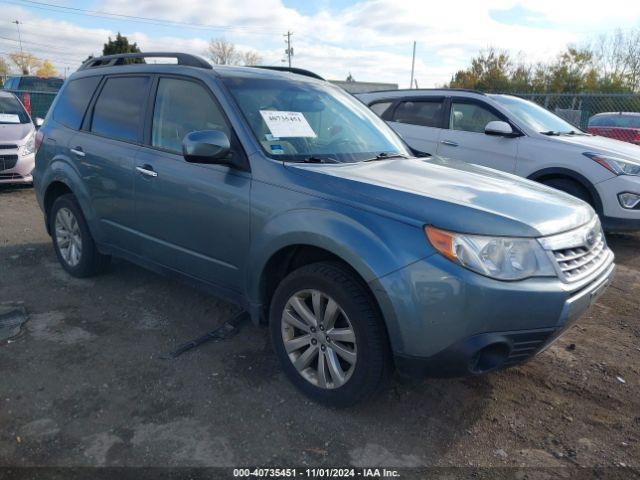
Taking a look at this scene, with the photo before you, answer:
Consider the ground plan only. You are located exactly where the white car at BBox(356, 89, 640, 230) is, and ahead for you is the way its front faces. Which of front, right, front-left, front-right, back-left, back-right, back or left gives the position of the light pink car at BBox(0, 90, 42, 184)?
back-right

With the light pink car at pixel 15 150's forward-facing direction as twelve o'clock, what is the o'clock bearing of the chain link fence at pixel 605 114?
The chain link fence is roughly at 9 o'clock from the light pink car.

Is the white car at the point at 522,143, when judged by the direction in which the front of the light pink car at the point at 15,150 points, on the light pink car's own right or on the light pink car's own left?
on the light pink car's own left

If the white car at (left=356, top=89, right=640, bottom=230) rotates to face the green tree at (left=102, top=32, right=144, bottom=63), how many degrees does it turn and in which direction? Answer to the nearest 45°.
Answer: approximately 180°

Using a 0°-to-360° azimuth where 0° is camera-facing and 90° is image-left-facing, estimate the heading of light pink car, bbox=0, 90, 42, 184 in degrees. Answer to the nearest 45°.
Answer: approximately 0°

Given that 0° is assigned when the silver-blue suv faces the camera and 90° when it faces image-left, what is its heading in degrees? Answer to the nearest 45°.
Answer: approximately 315°

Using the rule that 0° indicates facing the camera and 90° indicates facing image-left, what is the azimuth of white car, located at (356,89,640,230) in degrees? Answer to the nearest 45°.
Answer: approximately 315°

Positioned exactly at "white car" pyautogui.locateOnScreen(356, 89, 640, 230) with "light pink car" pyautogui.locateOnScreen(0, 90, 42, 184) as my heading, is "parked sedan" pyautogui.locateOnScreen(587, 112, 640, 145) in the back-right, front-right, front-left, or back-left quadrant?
back-right
